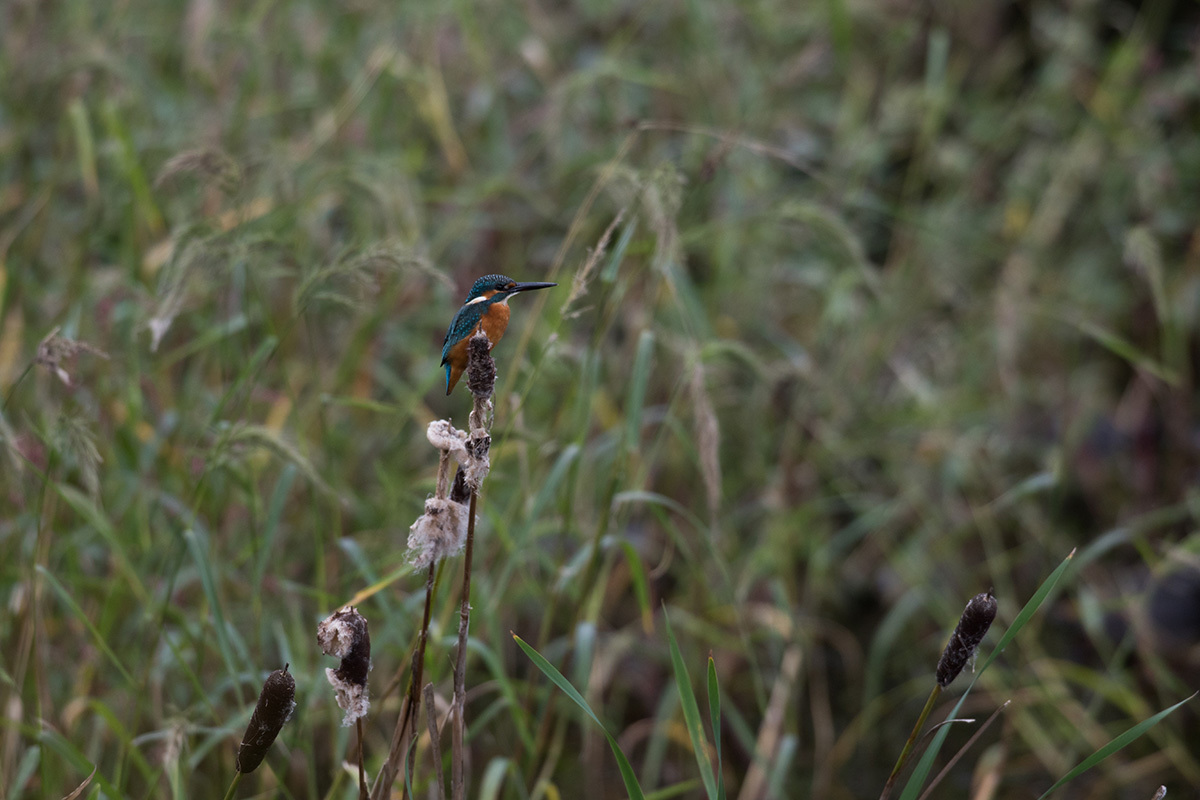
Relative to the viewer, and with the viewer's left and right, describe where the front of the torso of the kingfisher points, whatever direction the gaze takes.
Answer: facing to the right of the viewer

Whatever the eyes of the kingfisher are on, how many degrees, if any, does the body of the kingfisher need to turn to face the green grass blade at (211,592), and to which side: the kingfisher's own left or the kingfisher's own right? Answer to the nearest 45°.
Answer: approximately 135° to the kingfisher's own left
